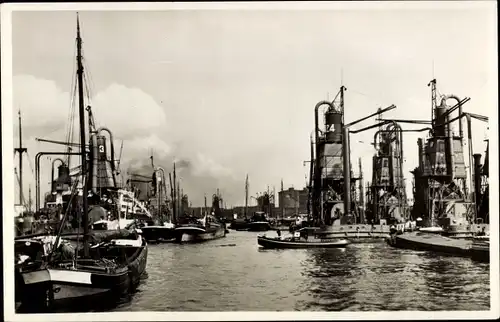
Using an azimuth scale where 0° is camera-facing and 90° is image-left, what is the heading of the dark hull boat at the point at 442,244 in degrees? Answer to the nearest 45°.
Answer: approximately 90°

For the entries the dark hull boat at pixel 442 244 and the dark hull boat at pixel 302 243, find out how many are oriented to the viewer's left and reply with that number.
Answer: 2

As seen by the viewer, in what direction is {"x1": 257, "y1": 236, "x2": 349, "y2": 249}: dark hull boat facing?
to the viewer's left

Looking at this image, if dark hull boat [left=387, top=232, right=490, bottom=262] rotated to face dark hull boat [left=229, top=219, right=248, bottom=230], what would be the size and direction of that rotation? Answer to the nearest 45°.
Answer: approximately 45° to its right

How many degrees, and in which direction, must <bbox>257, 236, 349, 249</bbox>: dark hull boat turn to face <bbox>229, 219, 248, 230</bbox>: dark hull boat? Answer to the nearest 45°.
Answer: approximately 90° to its right
